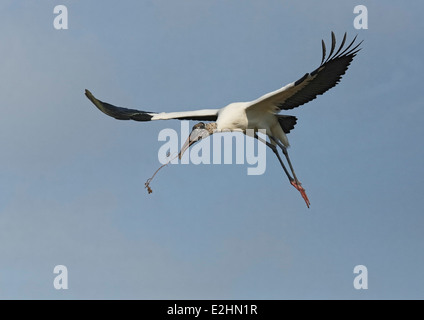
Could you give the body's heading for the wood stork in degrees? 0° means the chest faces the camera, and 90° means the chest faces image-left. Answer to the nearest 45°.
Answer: approximately 45°
